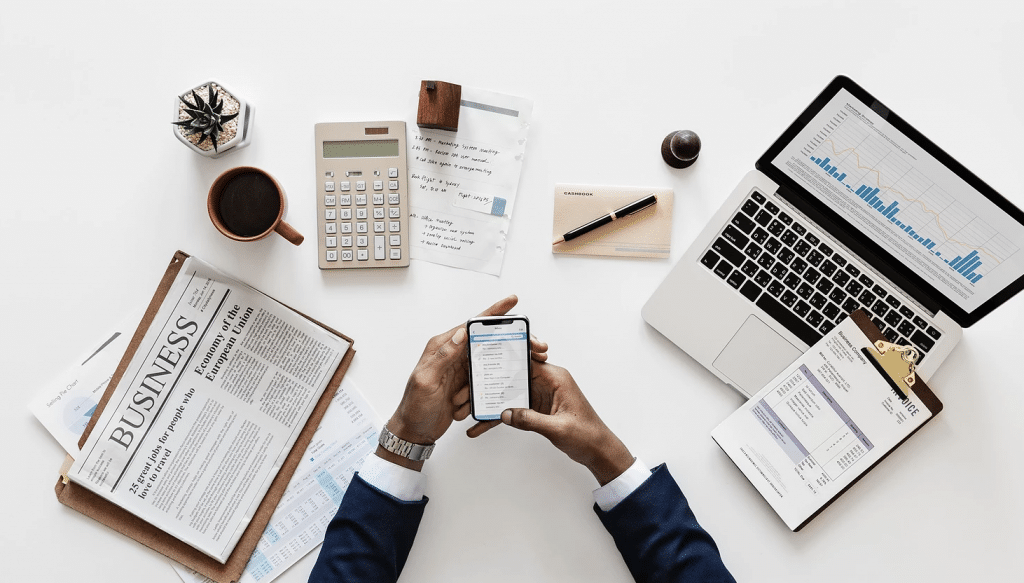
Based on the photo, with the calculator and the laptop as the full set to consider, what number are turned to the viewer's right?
0

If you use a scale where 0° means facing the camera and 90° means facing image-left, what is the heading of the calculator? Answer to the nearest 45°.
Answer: approximately 0°

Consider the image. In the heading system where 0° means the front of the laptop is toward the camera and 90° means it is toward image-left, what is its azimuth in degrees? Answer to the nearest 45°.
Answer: approximately 45°

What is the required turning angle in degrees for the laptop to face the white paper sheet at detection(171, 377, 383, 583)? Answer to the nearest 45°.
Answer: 0° — it already faces it
